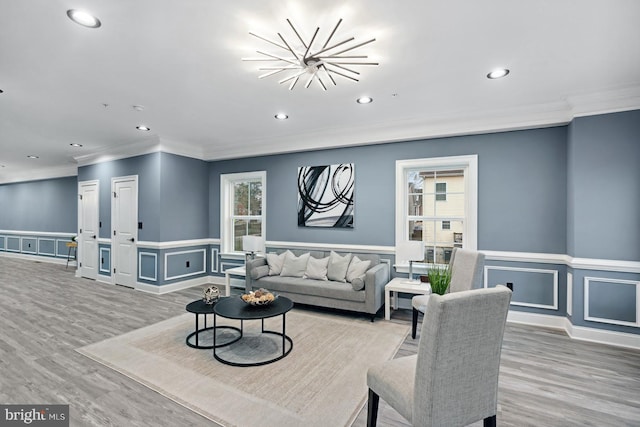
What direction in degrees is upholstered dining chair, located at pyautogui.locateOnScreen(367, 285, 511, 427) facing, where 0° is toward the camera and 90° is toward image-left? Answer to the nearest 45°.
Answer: approximately 135°

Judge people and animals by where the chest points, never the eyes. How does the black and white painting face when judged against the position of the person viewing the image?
facing the viewer and to the left of the viewer

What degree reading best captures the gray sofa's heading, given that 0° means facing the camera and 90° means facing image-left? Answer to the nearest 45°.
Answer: approximately 45°

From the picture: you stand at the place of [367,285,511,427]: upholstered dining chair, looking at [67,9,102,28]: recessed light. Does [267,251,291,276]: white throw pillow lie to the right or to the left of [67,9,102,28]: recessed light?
right

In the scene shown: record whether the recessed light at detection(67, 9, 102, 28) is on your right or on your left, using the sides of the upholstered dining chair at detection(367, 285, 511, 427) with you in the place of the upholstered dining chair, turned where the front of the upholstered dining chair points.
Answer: on your left

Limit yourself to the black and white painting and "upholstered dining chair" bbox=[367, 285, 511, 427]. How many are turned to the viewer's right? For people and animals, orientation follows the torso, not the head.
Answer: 0

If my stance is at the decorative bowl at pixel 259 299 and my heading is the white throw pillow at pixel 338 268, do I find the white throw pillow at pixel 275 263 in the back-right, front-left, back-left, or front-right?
front-left

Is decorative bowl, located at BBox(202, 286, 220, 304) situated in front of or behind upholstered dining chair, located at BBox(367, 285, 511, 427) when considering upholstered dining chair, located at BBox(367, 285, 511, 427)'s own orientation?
in front

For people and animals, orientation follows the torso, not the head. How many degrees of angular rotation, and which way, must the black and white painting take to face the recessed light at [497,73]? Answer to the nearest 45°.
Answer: approximately 90° to its left

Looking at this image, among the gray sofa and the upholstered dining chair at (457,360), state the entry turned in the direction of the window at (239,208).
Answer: the upholstered dining chair

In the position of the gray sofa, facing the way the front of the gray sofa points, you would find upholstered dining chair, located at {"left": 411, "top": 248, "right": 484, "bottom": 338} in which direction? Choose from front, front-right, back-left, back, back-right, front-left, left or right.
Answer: left

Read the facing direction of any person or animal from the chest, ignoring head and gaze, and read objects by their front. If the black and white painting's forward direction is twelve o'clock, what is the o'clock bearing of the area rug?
The area rug is roughly at 11 o'clock from the black and white painting.

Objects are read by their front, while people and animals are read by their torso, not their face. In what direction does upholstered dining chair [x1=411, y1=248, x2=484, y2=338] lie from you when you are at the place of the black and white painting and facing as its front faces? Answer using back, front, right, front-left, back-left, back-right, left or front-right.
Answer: left

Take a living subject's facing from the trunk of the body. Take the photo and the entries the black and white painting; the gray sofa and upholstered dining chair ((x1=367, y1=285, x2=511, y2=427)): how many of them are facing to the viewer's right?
0

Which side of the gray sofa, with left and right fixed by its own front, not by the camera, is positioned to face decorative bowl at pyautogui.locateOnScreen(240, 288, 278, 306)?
front

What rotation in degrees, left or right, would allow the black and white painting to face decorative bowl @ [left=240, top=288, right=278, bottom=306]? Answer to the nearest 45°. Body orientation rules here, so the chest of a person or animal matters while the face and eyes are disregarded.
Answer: approximately 45° to its left

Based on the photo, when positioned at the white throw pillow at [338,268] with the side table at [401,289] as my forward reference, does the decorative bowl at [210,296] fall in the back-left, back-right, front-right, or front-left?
back-right

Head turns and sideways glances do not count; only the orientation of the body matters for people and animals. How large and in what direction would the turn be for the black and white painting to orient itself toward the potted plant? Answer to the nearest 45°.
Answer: approximately 90° to its left
